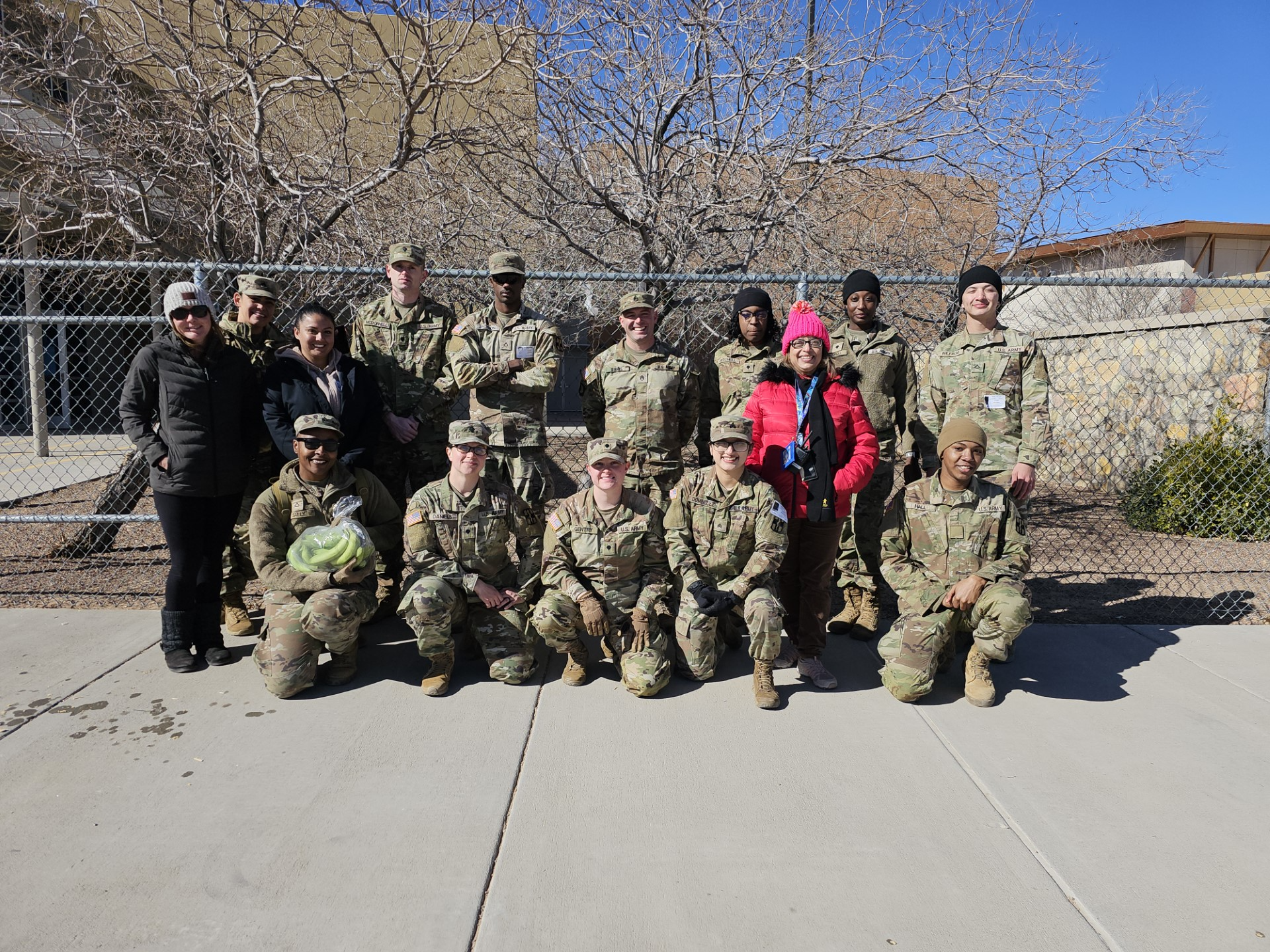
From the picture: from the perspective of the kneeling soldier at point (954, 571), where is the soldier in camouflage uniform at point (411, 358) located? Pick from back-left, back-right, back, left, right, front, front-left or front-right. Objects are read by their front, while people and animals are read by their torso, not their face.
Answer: right

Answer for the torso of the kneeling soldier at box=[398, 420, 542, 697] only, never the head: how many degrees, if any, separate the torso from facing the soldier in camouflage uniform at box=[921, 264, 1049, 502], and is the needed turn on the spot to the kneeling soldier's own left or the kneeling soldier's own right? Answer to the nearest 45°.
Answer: approximately 90° to the kneeling soldier's own left

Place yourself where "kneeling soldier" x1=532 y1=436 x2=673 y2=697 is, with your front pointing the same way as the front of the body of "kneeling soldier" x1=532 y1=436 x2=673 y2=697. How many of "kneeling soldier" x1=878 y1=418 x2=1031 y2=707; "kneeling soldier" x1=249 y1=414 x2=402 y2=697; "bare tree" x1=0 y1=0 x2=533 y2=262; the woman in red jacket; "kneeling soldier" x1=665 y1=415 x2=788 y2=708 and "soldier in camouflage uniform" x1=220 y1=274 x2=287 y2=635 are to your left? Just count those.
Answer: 3

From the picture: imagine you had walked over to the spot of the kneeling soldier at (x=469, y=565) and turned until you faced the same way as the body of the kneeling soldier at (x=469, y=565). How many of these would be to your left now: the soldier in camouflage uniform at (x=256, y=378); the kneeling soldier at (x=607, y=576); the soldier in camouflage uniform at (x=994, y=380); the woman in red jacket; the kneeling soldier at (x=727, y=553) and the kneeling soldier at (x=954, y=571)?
5

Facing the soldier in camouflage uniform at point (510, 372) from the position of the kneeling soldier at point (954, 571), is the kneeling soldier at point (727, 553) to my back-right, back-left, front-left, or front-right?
front-left

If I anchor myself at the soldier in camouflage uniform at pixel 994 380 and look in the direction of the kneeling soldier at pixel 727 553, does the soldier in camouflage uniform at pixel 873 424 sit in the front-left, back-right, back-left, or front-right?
front-right

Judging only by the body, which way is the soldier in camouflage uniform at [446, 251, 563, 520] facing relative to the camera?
toward the camera

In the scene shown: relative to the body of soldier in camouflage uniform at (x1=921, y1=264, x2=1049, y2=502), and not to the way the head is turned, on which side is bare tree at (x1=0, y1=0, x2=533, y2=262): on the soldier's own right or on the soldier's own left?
on the soldier's own right

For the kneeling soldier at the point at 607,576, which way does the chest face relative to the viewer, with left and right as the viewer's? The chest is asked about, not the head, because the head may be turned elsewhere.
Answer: facing the viewer

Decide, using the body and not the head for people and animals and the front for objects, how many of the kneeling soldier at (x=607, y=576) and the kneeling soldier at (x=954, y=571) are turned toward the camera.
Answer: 2

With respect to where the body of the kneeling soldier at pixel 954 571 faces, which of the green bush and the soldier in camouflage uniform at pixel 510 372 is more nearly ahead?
the soldier in camouflage uniform

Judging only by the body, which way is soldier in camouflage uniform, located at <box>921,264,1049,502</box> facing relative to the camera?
toward the camera
